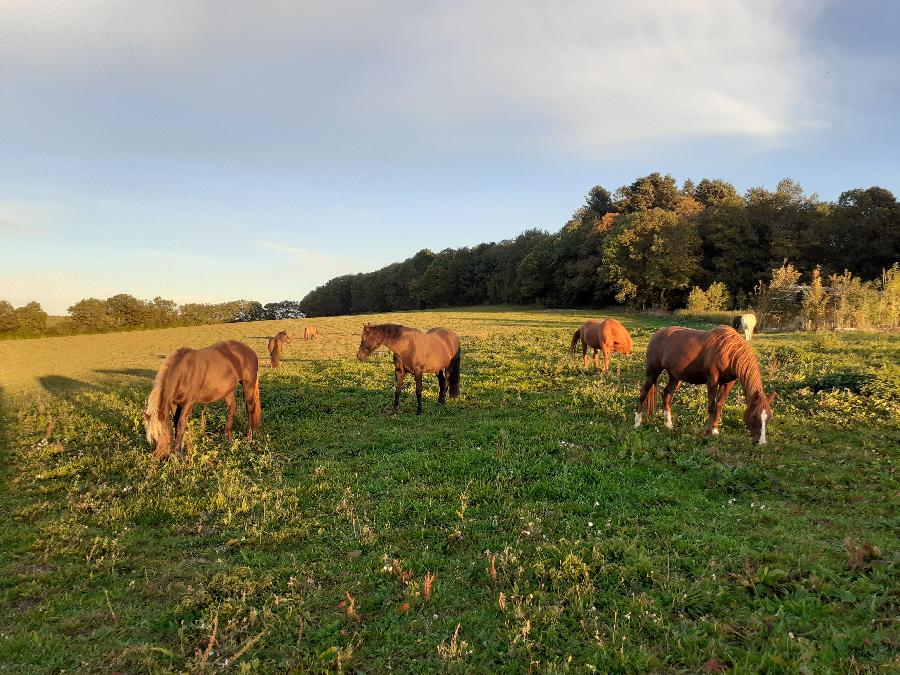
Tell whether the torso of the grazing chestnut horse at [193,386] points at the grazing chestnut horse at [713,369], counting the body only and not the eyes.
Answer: no

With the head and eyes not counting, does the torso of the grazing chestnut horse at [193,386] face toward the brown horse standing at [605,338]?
no

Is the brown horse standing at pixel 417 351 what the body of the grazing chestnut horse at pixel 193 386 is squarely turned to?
no

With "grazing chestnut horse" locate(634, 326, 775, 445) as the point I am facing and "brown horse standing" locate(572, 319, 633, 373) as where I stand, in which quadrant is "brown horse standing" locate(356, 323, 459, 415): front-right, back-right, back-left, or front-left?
front-right

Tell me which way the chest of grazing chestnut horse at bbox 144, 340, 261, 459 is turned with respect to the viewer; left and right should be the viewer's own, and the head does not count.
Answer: facing the viewer and to the left of the viewer
